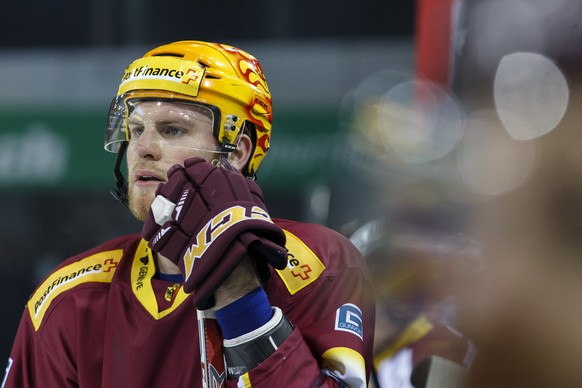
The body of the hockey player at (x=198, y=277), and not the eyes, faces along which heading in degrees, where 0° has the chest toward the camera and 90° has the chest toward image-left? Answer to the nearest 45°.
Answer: approximately 45°
